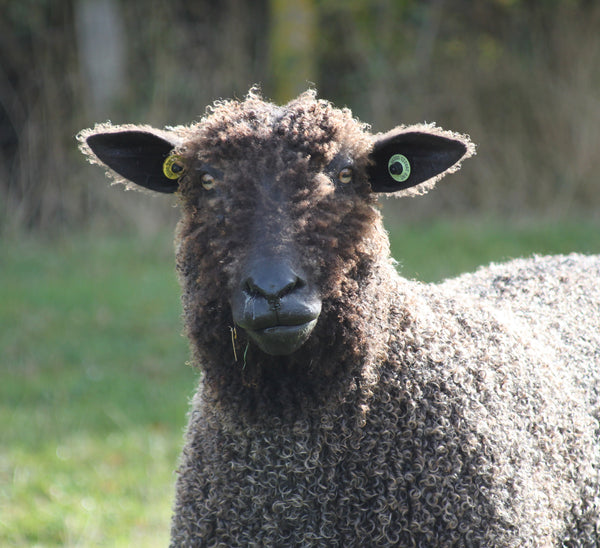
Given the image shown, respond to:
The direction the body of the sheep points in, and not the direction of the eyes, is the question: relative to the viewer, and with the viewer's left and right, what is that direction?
facing the viewer and to the left of the viewer
